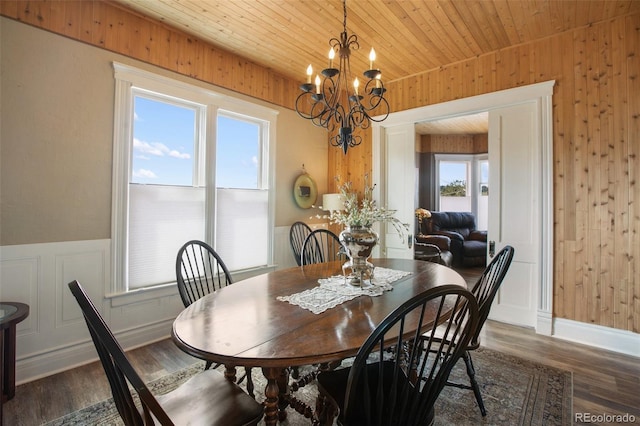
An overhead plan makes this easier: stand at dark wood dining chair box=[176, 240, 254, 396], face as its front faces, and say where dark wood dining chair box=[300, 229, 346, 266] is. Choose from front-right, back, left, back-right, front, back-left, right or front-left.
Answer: left

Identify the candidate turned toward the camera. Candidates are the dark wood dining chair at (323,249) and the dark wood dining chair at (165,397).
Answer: the dark wood dining chair at (323,249)

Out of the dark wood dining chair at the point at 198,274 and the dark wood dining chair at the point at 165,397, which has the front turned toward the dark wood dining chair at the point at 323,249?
the dark wood dining chair at the point at 165,397

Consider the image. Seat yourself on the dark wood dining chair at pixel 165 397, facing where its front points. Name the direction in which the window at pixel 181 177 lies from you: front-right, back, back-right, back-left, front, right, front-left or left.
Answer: front-left

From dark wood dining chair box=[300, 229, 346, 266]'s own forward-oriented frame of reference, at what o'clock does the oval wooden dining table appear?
The oval wooden dining table is roughly at 12 o'clock from the dark wood dining chair.

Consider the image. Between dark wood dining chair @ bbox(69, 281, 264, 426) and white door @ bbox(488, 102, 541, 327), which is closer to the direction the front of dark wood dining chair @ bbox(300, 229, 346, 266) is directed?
the dark wood dining chair

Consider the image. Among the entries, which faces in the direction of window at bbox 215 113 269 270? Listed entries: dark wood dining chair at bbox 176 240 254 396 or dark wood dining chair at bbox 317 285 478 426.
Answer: dark wood dining chair at bbox 317 285 478 426

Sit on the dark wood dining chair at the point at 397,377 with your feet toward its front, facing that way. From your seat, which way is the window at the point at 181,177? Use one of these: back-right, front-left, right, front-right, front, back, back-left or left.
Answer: front

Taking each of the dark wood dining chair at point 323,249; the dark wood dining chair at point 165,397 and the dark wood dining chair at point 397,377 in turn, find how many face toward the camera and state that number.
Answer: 1

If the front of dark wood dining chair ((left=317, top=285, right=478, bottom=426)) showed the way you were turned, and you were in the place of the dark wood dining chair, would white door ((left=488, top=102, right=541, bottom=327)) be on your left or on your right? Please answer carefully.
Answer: on your right

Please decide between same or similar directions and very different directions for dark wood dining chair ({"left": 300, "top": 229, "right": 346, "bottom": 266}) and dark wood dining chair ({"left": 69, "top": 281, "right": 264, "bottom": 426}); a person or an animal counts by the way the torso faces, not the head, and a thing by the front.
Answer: very different directions

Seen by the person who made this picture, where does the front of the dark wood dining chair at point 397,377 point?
facing away from the viewer and to the left of the viewer

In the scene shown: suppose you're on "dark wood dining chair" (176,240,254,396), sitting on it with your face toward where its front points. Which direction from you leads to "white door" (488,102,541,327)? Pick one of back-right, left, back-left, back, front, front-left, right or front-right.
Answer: front-left

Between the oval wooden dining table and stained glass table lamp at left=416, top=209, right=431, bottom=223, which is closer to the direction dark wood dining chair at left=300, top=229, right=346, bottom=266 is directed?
the oval wooden dining table

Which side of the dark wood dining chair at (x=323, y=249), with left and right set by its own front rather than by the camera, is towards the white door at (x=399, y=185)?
left

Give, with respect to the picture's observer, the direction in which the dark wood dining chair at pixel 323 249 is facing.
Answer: facing the viewer

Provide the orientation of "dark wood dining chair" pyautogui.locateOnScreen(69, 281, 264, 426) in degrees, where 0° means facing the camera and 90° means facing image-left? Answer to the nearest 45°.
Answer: approximately 225°
